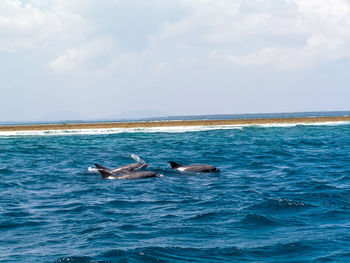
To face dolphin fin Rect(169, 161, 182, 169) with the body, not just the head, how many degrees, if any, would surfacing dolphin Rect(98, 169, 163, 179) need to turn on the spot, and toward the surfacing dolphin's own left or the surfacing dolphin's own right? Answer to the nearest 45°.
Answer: approximately 45° to the surfacing dolphin's own left

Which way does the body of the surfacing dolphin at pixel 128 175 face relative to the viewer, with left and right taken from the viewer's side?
facing to the right of the viewer
